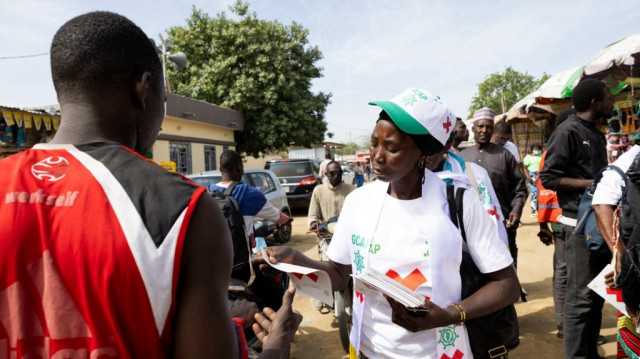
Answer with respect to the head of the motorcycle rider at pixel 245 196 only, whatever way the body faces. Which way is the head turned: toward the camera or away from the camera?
away from the camera

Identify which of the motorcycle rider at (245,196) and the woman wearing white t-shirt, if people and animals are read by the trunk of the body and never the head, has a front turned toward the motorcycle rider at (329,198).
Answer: the motorcycle rider at (245,196)

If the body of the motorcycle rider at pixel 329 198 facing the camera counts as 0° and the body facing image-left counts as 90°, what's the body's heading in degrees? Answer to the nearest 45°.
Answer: approximately 0°

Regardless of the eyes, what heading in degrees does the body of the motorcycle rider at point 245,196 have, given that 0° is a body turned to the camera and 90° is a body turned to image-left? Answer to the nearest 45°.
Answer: approximately 225°

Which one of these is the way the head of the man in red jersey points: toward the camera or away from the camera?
away from the camera

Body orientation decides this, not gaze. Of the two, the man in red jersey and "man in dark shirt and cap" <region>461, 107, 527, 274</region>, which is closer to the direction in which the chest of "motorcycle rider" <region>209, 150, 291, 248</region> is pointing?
the man in dark shirt and cap
